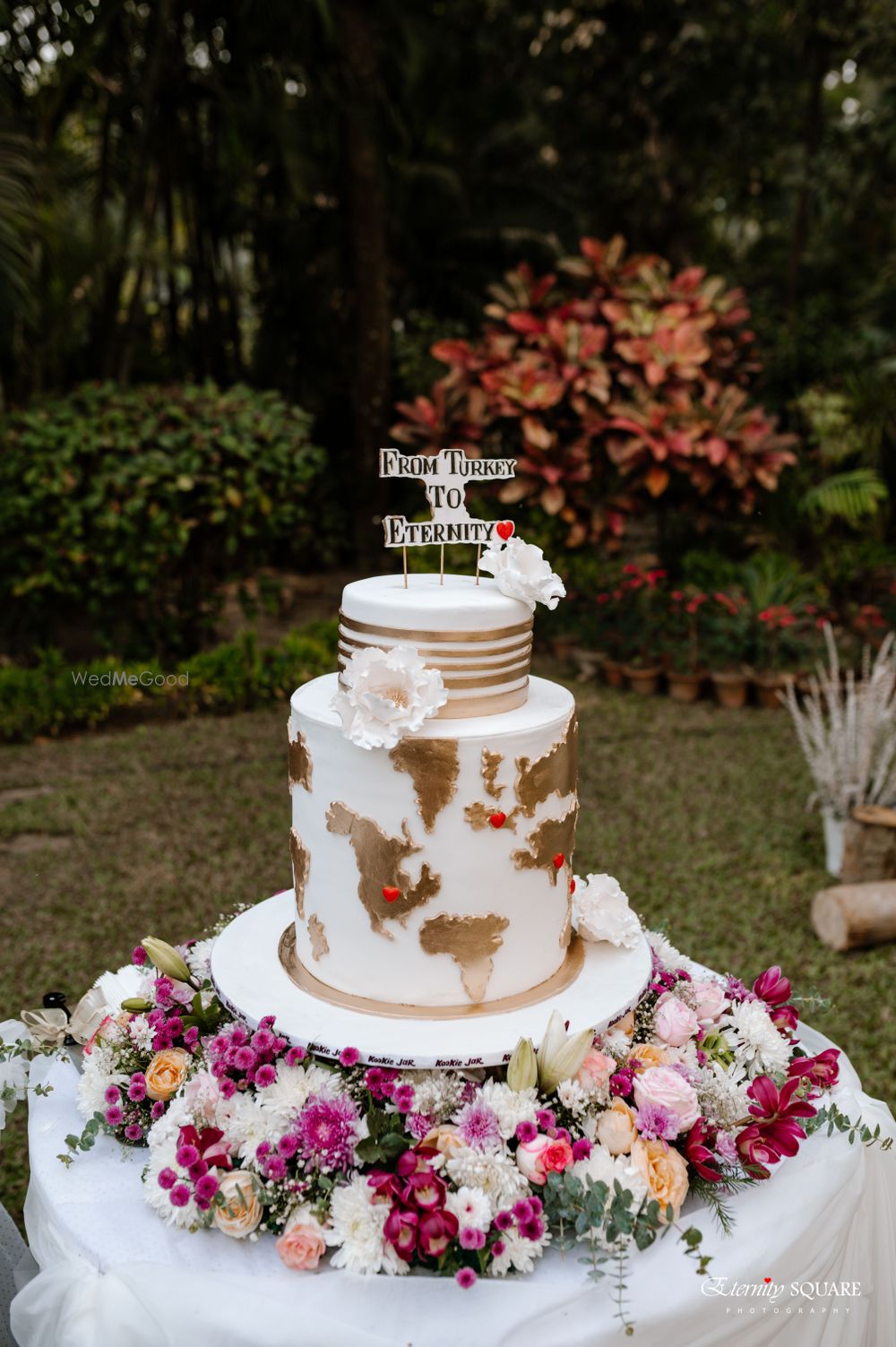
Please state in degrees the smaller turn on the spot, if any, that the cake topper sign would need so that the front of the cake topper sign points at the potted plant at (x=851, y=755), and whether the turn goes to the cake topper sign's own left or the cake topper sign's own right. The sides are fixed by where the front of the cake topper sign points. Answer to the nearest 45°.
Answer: approximately 135° to the cake topper sign's own left

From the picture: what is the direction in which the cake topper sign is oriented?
toward the camera
